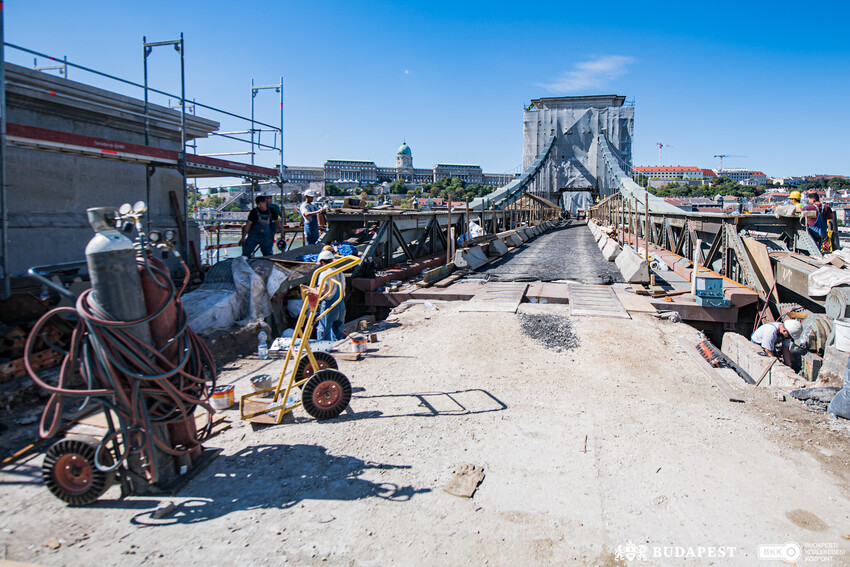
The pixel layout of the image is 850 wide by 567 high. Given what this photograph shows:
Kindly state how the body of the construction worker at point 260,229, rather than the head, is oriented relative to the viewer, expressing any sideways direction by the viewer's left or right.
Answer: facing the viewer

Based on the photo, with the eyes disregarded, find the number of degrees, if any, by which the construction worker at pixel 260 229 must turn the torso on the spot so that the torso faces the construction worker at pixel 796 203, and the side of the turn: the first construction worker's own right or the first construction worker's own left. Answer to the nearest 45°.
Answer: approximately 90° to the first construction worker's own left

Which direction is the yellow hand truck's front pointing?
to the viewer's left

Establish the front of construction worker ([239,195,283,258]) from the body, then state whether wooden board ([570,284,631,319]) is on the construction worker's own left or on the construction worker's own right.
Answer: on the construction worker's own left

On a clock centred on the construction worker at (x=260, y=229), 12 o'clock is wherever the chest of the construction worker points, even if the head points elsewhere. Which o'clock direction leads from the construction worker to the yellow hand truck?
The yellow hand truck is roughly at 12 o'clock from the construction worker.

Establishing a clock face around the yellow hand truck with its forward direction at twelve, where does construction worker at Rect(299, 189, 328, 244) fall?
The construction worker is roughly at 3 o'clock from the yellow hand truck.

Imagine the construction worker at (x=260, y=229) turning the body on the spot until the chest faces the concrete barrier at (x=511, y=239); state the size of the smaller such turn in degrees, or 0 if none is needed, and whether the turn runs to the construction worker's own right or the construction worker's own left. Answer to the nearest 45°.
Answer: approximately 135° to the construction worker's own left

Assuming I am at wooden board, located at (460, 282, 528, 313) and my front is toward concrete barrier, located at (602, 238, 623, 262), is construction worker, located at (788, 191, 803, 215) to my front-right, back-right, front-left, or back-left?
front-right

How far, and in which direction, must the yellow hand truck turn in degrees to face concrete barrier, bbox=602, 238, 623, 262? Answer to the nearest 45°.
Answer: approximately 135° to its right

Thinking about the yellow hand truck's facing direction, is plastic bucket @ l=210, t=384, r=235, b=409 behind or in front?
in front

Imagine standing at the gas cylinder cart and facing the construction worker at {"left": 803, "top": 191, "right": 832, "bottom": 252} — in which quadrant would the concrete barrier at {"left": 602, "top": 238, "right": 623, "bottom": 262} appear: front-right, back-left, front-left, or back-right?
front-left

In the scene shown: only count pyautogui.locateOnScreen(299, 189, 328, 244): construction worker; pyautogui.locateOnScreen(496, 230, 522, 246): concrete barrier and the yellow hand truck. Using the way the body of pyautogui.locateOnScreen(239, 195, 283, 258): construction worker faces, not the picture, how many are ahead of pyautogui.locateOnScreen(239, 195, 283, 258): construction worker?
1

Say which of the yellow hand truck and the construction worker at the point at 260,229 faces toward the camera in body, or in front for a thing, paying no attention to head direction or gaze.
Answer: the construction worker

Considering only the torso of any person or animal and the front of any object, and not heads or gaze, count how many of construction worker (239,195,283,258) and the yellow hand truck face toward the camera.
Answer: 1

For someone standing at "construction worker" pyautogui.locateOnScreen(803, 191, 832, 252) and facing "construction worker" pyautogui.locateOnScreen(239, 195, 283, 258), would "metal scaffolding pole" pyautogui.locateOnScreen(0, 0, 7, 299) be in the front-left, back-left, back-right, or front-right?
front-left
